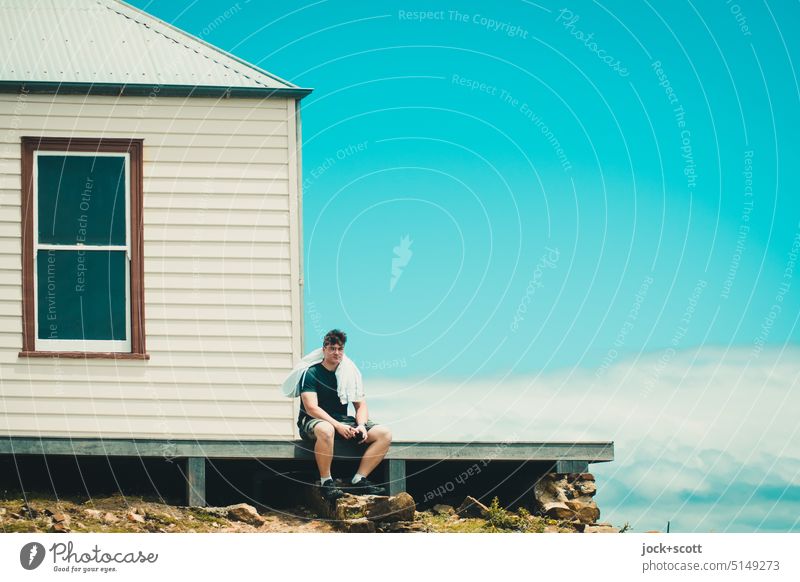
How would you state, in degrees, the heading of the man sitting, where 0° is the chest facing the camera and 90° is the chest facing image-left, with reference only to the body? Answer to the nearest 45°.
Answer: approximately 315°

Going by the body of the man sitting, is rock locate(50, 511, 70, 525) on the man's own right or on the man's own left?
on the man's own right

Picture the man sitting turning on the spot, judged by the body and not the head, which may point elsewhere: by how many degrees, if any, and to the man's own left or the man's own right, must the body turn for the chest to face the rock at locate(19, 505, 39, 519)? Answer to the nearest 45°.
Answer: approximately 135° to the man's own right

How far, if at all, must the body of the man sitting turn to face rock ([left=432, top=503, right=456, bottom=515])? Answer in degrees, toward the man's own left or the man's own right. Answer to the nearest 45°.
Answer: approximately 90° to the man's own left
